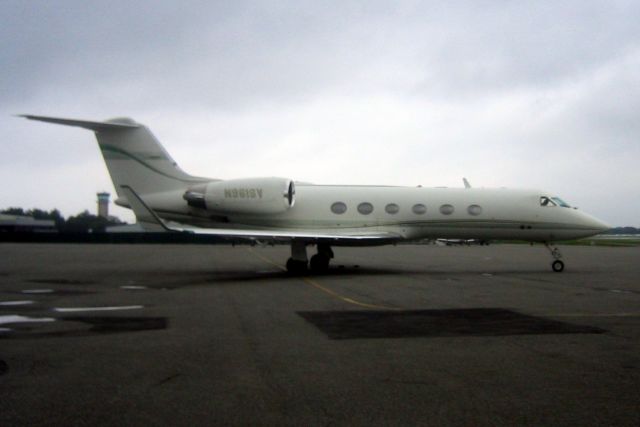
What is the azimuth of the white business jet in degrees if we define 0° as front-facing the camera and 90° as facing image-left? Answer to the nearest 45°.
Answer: approximately 270°
